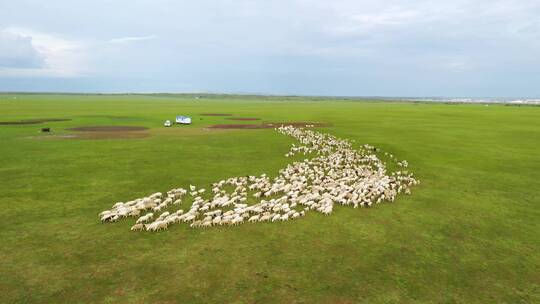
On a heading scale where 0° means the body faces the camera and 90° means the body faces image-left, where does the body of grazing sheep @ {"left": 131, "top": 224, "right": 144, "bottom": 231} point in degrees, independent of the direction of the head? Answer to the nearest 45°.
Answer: approximately 90°
